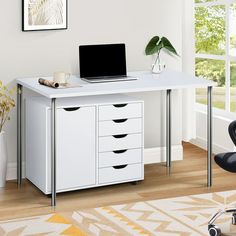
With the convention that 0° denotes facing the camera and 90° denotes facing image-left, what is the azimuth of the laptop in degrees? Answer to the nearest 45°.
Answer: approximately 0°

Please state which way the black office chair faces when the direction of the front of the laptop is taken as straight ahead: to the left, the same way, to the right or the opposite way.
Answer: to the right

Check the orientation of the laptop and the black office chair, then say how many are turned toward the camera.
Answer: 1

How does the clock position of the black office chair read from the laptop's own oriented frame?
The black office chair is roughly at 11 o'clock from the laptop.

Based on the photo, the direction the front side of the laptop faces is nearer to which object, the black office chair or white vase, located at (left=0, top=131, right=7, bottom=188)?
the black office chair

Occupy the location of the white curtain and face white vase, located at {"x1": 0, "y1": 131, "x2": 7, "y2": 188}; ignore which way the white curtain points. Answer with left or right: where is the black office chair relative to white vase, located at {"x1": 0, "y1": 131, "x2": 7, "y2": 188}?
left

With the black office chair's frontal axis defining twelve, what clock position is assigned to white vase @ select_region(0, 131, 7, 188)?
The white vase is roughly at 1 o'clock from the black office chair.

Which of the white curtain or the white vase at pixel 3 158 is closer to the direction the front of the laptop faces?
the white vase

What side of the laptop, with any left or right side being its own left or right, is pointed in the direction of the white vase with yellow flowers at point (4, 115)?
right

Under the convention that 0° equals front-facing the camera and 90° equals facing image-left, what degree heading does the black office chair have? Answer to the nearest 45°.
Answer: approximately 90°
